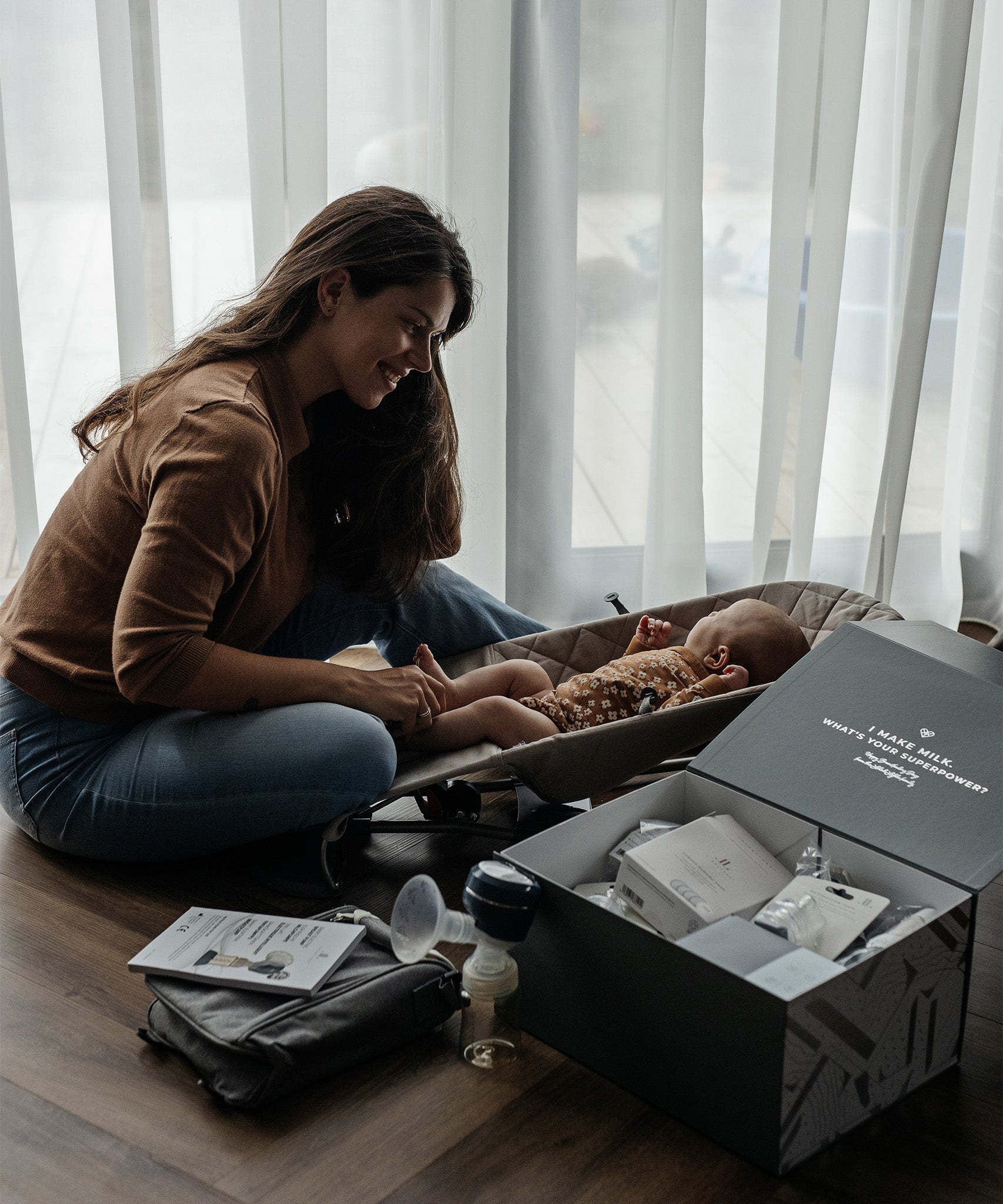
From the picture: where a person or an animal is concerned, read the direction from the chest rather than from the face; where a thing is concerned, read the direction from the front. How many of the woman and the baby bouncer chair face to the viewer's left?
1

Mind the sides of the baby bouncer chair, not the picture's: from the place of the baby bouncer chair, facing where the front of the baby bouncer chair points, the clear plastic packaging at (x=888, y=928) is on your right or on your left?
on your left

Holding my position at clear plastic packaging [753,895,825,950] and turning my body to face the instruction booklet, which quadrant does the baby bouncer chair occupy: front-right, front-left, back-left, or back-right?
front-right

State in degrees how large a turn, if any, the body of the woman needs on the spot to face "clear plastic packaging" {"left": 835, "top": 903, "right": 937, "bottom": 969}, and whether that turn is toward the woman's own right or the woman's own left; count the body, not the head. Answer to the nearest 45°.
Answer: approximately 45° to the woman's own right

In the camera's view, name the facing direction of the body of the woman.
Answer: to the viewer's right

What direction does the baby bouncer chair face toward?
to the viewer's left

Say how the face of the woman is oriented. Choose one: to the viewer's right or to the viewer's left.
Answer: to the viewer's right

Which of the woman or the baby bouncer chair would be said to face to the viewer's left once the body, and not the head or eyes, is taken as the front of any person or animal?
the baby bouncer chair

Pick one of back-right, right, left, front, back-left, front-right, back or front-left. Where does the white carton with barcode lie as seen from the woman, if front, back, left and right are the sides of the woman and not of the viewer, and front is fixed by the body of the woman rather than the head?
front-right

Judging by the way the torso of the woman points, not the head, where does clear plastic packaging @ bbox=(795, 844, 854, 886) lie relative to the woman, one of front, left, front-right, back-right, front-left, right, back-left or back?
front-right

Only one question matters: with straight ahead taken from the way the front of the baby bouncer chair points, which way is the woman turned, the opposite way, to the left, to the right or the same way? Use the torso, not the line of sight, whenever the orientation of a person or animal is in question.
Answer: the opposite way
